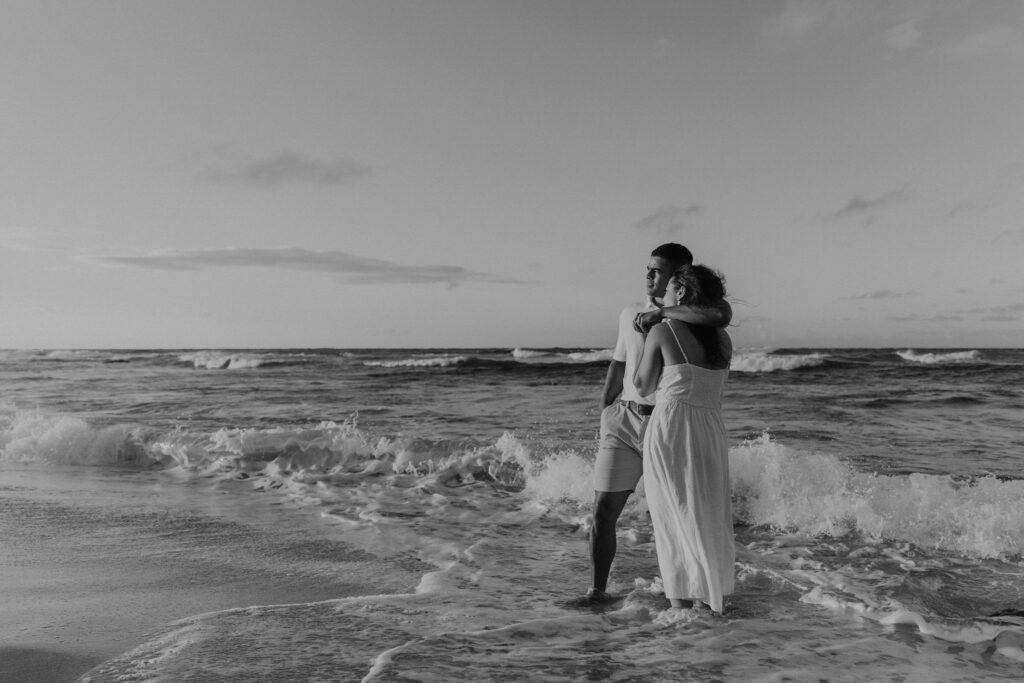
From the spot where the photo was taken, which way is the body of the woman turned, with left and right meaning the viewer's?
facing away from the viewer and to the left of the viewer

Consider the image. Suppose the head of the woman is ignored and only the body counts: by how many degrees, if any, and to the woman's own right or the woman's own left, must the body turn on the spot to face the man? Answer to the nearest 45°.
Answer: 0° — they already face them

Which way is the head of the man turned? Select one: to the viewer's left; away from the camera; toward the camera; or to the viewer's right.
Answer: to the viewer's left
